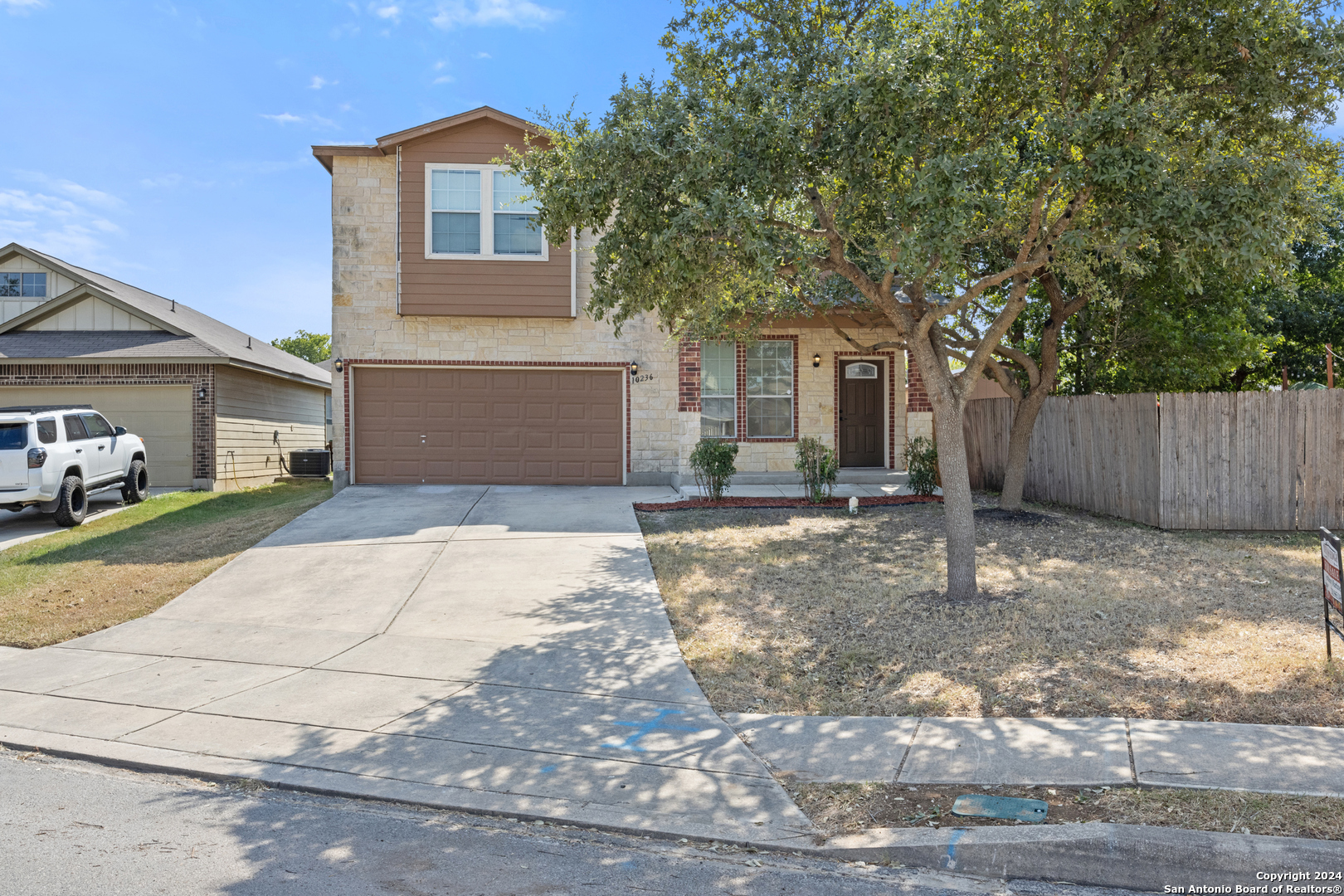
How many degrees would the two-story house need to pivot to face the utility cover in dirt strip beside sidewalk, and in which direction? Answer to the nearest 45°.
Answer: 0° — it already faces it

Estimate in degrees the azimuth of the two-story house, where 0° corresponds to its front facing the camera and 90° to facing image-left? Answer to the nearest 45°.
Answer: approximately 0°

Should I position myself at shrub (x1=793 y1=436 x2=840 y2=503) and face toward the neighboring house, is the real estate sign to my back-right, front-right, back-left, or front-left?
back-left

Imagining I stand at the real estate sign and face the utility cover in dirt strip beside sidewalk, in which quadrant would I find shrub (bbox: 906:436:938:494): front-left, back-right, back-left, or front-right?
back-right

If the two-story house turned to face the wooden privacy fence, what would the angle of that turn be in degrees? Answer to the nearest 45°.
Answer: approximately 45° to its left
